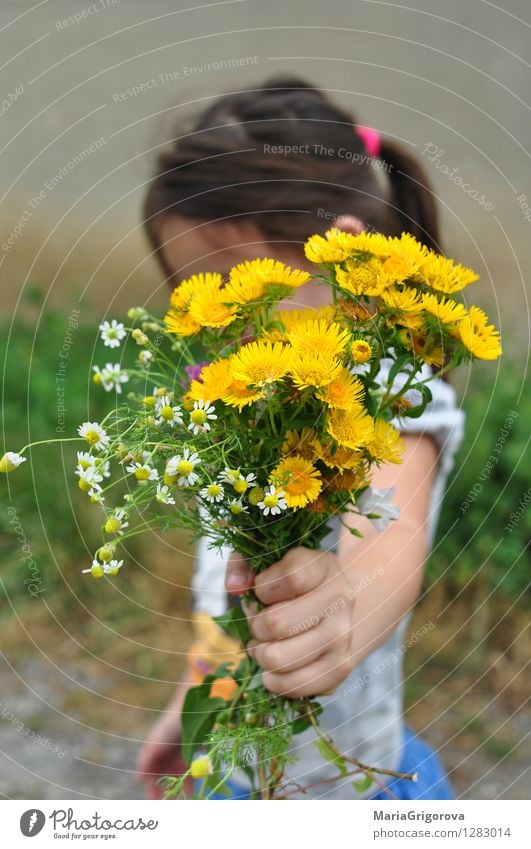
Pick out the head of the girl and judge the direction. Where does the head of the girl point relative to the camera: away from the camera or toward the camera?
toward the camera

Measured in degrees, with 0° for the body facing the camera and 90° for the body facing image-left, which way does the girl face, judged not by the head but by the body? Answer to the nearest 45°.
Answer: approximately 45°
